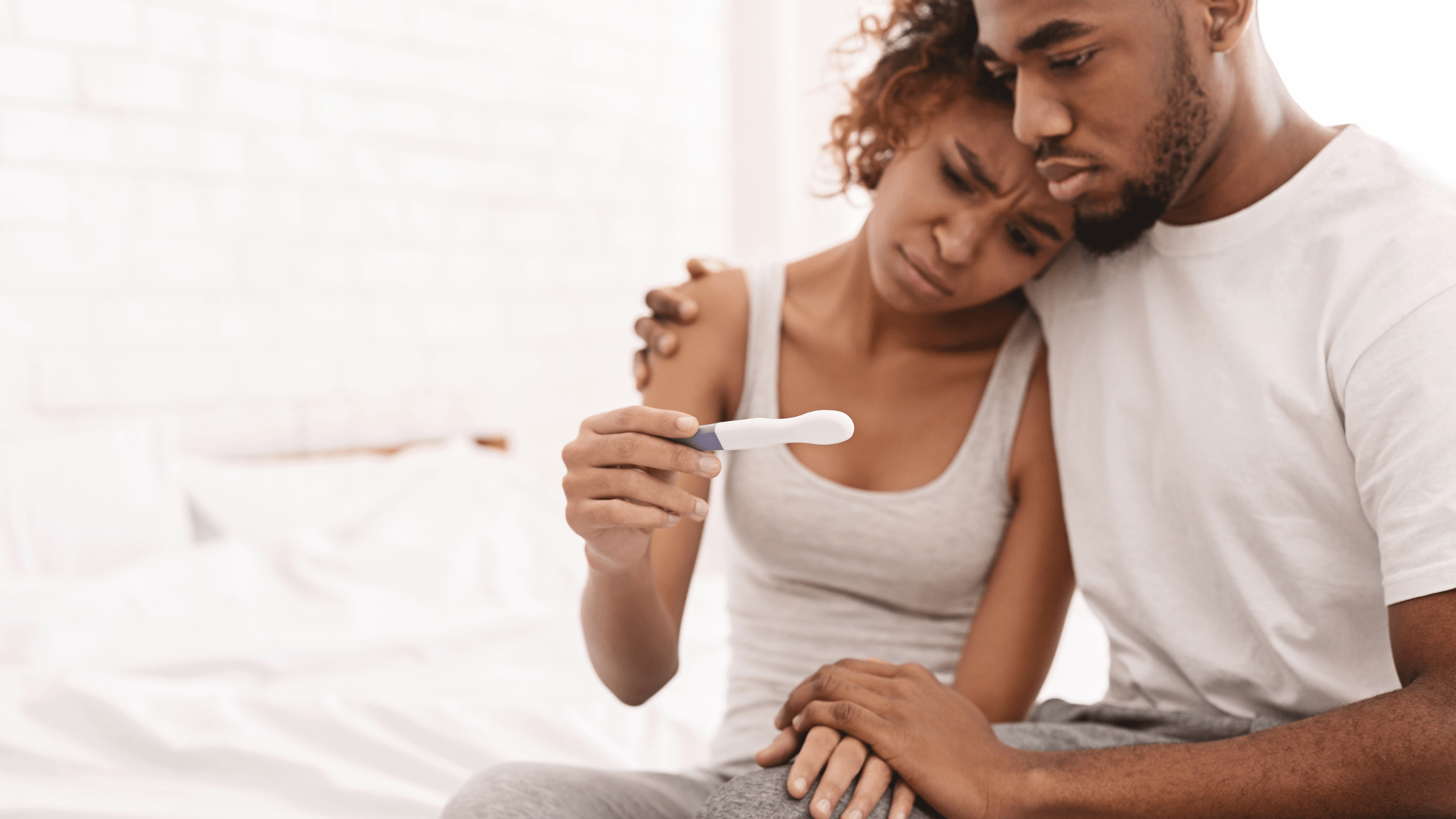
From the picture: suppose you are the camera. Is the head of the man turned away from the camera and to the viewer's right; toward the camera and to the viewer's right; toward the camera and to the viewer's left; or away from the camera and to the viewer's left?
toward the camera and to the viewer's left

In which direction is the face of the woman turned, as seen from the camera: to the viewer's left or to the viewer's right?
to the viewer's left

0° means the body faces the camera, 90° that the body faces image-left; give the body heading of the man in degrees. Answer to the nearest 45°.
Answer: approximately 45°
